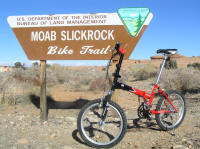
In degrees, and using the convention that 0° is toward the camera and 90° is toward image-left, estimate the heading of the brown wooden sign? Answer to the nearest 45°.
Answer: approximately 0°

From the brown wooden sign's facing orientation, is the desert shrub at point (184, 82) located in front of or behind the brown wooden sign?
behind
